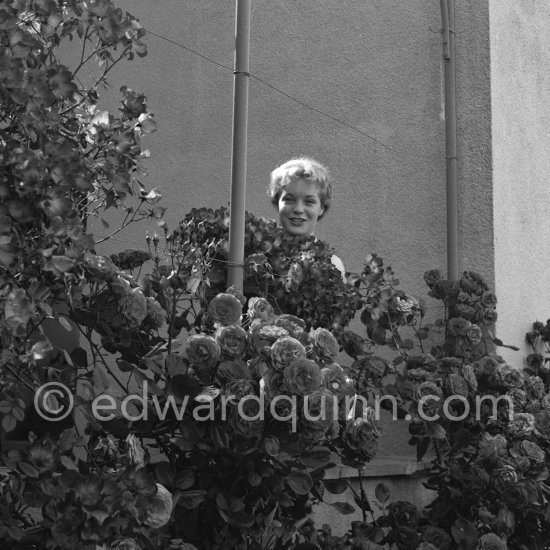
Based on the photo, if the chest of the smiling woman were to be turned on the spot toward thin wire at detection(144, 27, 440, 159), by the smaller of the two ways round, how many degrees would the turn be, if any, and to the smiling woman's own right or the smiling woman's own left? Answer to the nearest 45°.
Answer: approximately 180°

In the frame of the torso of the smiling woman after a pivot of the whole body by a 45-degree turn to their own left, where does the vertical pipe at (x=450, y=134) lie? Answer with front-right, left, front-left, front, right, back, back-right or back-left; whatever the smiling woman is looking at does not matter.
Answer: left

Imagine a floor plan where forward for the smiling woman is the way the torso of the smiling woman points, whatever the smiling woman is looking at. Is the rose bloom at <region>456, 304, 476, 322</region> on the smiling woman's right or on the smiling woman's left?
on the smiling woman's left

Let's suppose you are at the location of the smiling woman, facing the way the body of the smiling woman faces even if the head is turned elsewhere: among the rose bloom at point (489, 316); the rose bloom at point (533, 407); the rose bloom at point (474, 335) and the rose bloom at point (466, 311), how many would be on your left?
4

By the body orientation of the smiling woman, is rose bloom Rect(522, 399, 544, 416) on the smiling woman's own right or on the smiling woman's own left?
on the smiling woman's own left

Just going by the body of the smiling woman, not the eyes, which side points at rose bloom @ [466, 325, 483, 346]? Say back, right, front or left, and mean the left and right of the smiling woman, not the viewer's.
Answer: left

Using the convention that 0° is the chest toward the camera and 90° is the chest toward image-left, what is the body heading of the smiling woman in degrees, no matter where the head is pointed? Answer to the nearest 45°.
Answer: approximately 0°

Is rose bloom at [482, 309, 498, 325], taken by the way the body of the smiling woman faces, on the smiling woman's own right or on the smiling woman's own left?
on the smiling woman's own left
